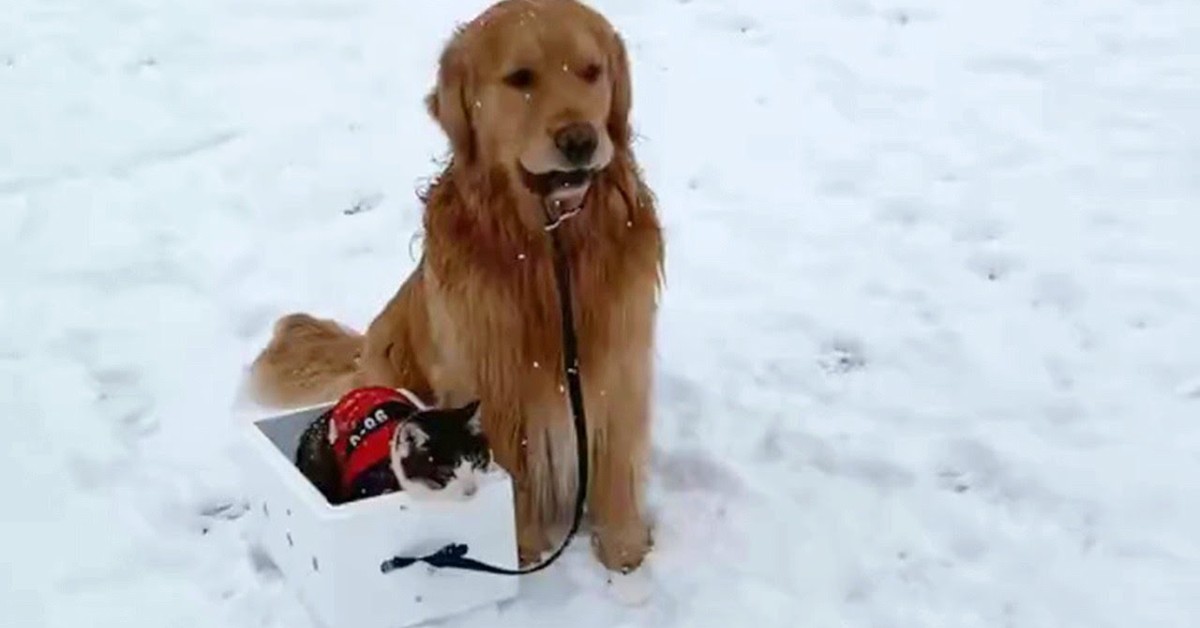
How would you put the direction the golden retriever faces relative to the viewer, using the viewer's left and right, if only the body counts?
facing the viewer and to the right of the viewer

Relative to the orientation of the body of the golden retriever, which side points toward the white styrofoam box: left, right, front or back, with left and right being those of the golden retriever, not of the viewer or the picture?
right
